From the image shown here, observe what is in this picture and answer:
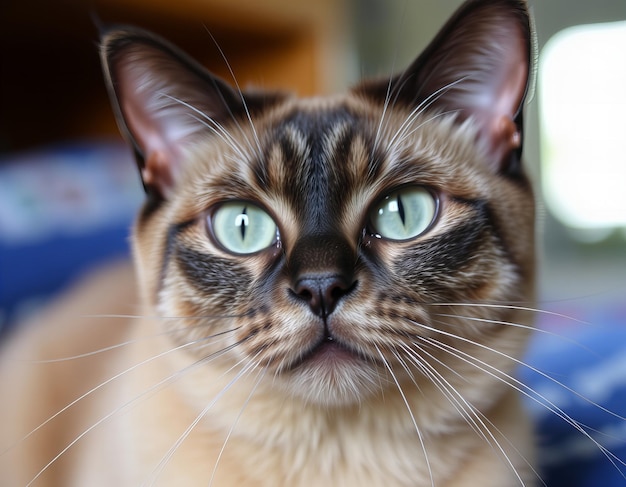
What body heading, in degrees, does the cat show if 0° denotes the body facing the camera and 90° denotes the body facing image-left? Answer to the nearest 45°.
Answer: approximately 0°
